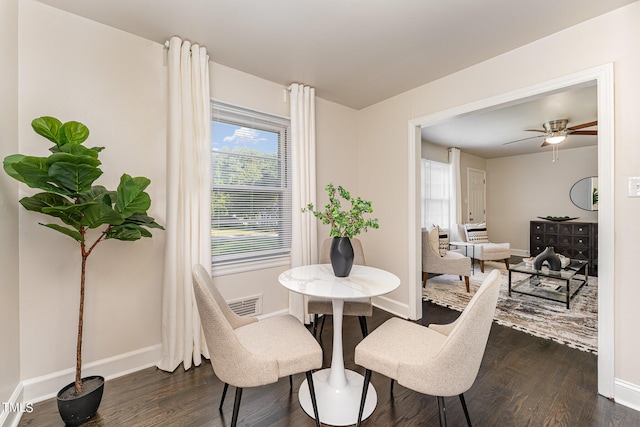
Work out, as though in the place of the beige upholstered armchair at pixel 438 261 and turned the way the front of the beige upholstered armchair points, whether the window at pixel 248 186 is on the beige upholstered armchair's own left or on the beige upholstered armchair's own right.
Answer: on the beige upholstered armchair's own right

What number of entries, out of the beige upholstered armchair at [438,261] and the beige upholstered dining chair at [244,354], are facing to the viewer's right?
2

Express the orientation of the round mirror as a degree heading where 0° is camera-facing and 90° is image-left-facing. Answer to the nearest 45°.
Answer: approximately 0°

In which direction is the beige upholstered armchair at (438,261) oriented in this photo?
to the viewer's right

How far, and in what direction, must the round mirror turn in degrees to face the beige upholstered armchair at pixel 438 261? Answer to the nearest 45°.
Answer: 0° — it already faces it

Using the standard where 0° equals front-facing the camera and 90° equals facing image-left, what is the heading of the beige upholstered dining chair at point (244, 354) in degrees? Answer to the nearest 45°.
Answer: approximately 270°

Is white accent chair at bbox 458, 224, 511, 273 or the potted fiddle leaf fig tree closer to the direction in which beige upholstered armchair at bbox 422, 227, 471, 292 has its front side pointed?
the white accent chair

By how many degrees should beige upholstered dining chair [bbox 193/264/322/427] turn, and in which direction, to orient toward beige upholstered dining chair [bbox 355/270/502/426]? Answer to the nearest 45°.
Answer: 0° — it already faces it

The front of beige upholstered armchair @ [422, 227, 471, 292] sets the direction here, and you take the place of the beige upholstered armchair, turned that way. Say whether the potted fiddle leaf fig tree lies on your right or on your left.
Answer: on your right
